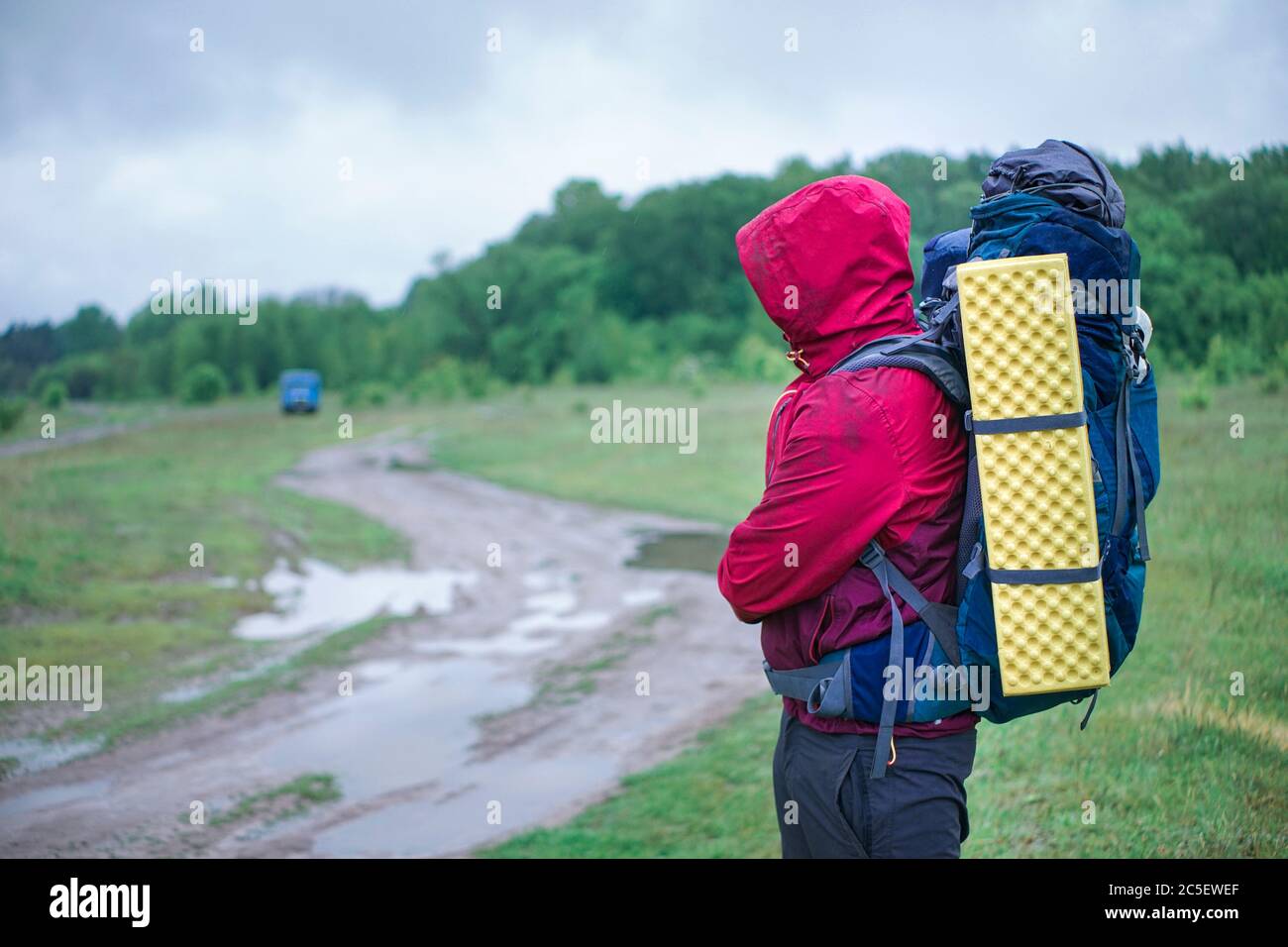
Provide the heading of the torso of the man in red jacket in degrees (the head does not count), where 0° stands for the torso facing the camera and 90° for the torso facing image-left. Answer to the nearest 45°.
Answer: approximately 90°

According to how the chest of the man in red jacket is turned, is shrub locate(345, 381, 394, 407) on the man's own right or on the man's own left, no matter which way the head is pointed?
on the man's own right

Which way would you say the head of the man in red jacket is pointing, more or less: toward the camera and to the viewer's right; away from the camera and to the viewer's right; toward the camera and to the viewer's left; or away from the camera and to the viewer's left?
away from the camera and to the viewer's left

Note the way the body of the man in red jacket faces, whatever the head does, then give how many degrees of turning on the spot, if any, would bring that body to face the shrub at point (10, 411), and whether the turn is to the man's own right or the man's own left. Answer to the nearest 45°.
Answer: approximately 45° to the man's own right

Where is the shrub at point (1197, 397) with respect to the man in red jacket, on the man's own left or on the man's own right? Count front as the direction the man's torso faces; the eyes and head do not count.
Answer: on the man's own right

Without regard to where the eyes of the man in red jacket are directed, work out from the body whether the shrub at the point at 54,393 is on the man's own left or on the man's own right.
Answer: on the man's own right
